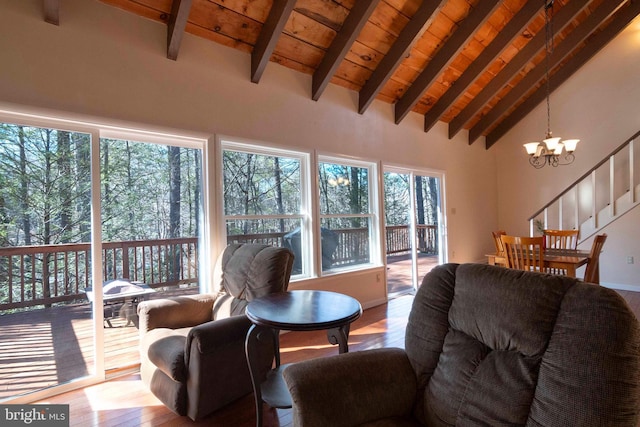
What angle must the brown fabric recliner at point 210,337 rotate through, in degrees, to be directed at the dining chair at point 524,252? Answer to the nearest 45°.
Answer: approximately 135° to its left

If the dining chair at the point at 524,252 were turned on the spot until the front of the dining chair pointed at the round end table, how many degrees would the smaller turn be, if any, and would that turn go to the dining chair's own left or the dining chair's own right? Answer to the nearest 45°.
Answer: approximately 135° to the dining chair's own left

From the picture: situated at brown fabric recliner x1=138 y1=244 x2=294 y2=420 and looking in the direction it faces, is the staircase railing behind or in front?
behind

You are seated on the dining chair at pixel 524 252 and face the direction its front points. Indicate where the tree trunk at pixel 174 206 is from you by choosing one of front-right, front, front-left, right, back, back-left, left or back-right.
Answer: back-left

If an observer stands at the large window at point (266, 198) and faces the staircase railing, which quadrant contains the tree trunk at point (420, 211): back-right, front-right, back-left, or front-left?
front-left

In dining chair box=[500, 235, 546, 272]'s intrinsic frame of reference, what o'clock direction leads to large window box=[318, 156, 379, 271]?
The large window is roughly at 9 o'clock from the dining chair.

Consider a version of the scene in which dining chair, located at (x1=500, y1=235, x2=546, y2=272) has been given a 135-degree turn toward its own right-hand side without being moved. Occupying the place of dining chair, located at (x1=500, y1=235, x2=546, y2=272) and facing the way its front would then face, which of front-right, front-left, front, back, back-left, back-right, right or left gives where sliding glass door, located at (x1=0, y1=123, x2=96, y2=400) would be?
right

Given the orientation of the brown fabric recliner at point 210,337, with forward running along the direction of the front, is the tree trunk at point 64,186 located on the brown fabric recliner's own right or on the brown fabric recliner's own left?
on the brown fabric recliner's own right

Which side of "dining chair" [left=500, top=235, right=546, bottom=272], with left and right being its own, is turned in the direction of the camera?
back

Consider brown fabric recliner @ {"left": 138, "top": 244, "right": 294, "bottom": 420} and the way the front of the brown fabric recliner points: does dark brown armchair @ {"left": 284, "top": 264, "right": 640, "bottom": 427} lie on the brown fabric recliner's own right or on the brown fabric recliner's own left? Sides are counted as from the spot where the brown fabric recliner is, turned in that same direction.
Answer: on the brown fabric recliner's own left

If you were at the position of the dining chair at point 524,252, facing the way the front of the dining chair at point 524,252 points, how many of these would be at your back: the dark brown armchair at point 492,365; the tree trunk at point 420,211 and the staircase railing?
1
